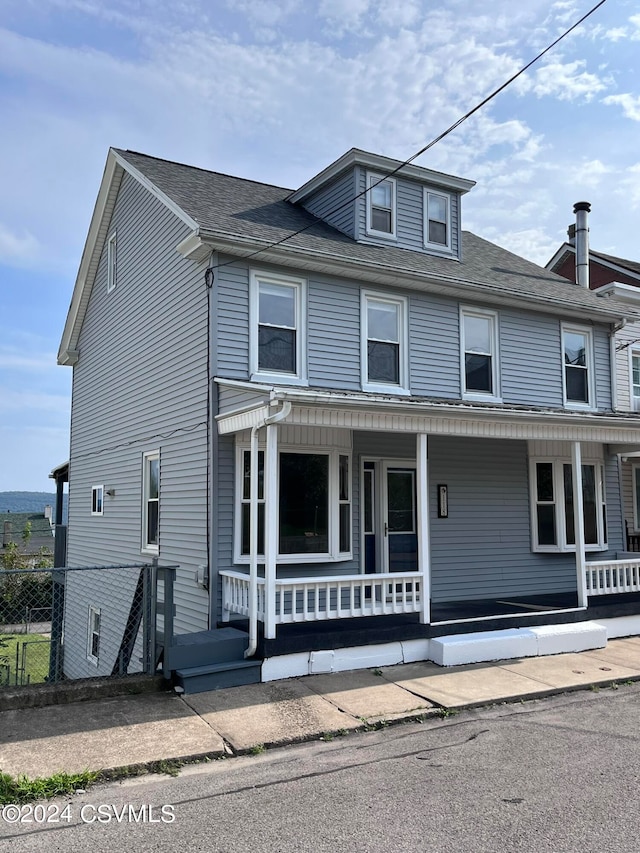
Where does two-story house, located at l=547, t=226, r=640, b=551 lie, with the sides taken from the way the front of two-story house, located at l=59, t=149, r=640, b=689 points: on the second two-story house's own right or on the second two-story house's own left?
on the second two-story house's own left

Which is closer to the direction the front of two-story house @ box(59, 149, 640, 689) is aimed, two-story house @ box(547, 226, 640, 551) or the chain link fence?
the chain link fence

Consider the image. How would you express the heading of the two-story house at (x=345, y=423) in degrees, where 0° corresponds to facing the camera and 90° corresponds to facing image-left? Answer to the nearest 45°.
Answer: approximately 315°

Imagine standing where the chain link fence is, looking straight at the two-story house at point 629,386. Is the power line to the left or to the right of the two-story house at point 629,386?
right
